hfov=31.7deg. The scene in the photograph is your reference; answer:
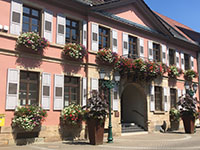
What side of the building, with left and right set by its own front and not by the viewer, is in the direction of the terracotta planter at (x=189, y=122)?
left

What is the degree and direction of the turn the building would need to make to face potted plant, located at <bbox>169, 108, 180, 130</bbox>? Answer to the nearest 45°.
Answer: approximately 90° to its left

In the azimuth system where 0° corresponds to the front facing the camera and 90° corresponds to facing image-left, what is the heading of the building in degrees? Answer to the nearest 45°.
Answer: approximately 315°

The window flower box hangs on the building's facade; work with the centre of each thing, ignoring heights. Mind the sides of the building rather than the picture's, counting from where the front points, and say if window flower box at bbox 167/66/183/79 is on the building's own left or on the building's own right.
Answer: on the building's own left
